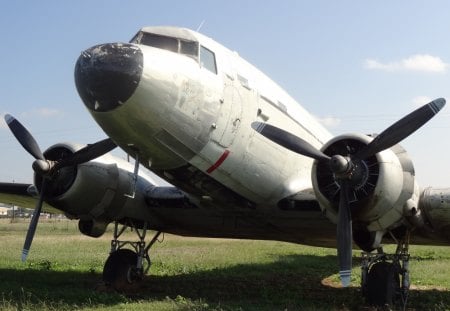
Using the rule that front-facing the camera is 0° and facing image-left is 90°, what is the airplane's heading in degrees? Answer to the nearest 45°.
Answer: approximately 45°
